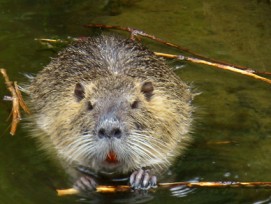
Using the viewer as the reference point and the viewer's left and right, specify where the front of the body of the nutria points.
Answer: facing the viewer

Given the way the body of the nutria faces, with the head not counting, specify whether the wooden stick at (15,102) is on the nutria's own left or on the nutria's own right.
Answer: on the nutria's own right

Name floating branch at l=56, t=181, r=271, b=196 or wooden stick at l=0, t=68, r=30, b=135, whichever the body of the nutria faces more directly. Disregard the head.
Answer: the floating branch
